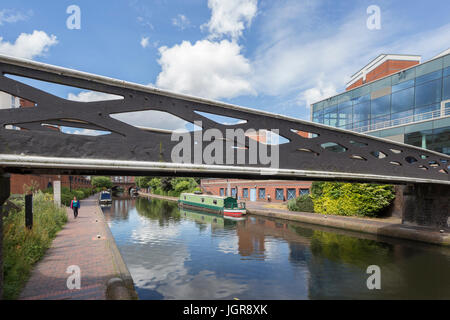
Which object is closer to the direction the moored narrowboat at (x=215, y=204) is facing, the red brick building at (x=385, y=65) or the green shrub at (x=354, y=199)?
the green shrub

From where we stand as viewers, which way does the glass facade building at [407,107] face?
facing the viewer and to the left of the viewer

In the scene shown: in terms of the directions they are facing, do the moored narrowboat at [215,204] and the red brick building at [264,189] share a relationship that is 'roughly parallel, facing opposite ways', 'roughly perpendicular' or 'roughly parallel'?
roughly perpendicular

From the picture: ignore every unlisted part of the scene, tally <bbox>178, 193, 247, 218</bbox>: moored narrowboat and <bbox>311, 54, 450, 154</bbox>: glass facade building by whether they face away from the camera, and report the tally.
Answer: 0

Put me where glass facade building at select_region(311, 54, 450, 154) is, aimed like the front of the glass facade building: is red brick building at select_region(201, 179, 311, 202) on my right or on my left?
on my right

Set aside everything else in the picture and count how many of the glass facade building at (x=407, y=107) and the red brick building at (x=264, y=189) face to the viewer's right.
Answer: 0
